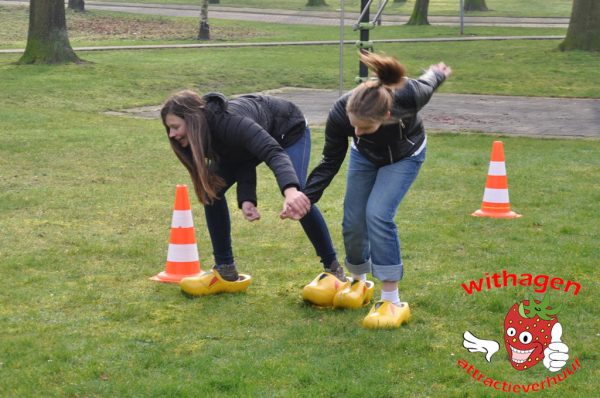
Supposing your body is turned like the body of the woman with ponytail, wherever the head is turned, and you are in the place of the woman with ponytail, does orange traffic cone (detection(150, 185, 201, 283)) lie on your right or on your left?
on your right

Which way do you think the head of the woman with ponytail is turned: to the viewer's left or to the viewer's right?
to the viewer's left

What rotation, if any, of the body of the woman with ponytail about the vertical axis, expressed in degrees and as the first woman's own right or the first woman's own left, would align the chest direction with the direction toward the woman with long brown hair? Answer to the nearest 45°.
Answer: approximately 45° to the first woman's own right

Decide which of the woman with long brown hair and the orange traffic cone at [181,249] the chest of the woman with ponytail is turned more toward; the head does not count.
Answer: the woman with long brown hair
